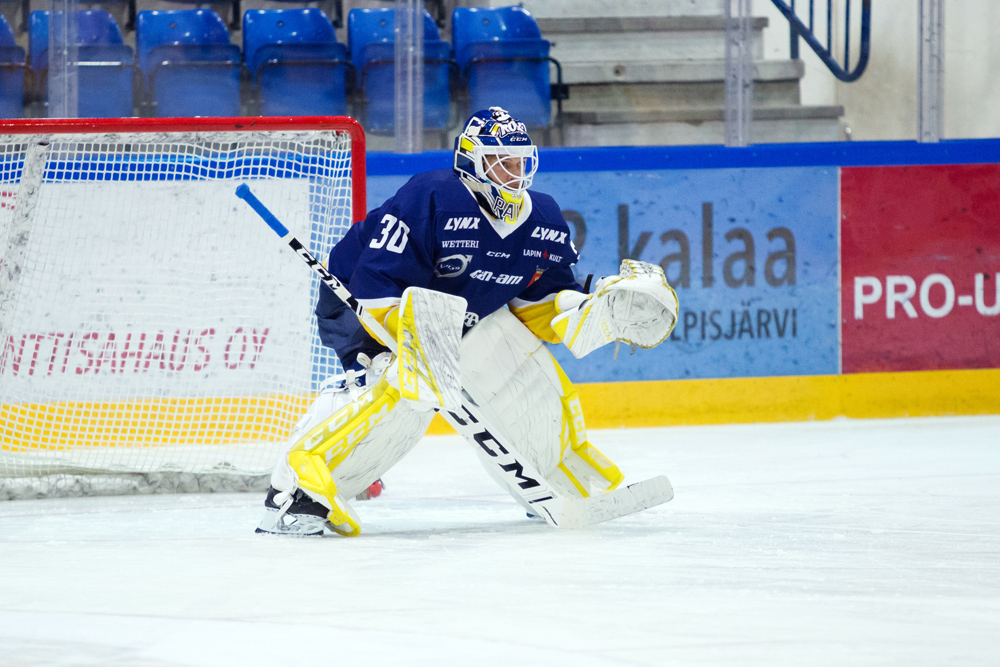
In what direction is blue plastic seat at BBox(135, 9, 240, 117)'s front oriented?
toward the camera

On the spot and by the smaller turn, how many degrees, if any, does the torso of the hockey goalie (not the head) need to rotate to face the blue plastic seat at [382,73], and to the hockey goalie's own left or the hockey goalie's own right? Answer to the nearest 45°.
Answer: approximately 135° to the hockey goalie's own left

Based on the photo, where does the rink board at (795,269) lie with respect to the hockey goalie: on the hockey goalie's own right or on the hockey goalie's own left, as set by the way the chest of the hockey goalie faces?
on the hockey goalie's own left

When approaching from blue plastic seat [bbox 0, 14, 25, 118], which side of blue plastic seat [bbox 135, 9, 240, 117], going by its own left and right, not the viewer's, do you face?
right

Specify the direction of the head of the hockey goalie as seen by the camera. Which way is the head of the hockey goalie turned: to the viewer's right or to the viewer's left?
to the viewer's right

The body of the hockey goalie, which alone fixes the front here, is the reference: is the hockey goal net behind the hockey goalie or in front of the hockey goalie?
behind

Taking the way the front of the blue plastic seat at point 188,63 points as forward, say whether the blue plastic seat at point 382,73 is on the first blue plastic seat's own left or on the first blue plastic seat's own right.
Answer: on the first blue plastic seat's own left

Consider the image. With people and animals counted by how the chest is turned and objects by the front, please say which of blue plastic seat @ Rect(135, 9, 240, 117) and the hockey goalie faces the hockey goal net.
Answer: the blue plastic seat

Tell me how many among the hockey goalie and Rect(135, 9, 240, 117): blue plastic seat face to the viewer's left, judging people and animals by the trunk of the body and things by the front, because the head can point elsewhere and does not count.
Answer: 0

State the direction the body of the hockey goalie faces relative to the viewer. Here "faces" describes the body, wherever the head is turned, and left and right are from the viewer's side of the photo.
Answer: facing the viewer and to the right of the viewer

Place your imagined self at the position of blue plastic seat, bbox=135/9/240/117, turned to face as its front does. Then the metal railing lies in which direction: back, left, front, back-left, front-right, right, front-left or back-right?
left
